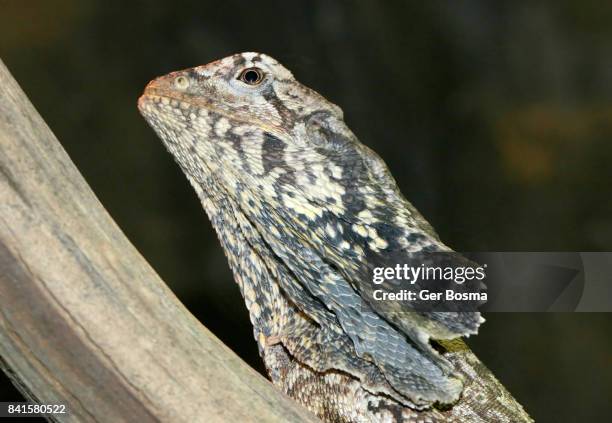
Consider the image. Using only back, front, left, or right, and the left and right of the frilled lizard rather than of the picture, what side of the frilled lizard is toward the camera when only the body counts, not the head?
left
